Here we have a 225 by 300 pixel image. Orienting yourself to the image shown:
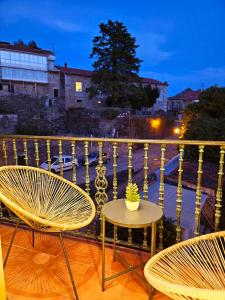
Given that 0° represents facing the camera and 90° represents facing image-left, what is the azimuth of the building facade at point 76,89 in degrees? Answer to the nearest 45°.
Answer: approximately 0°

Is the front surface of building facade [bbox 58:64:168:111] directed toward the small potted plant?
yes

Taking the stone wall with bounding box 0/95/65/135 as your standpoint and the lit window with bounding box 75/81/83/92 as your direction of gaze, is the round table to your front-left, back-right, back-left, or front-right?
back-right

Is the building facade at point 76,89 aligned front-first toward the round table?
yes

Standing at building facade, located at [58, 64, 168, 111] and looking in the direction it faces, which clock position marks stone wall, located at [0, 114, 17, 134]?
The stone wall is roughly at 1 o'clock from the building facade.

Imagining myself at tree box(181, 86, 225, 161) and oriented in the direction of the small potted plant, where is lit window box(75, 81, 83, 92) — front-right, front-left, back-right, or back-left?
back-right
